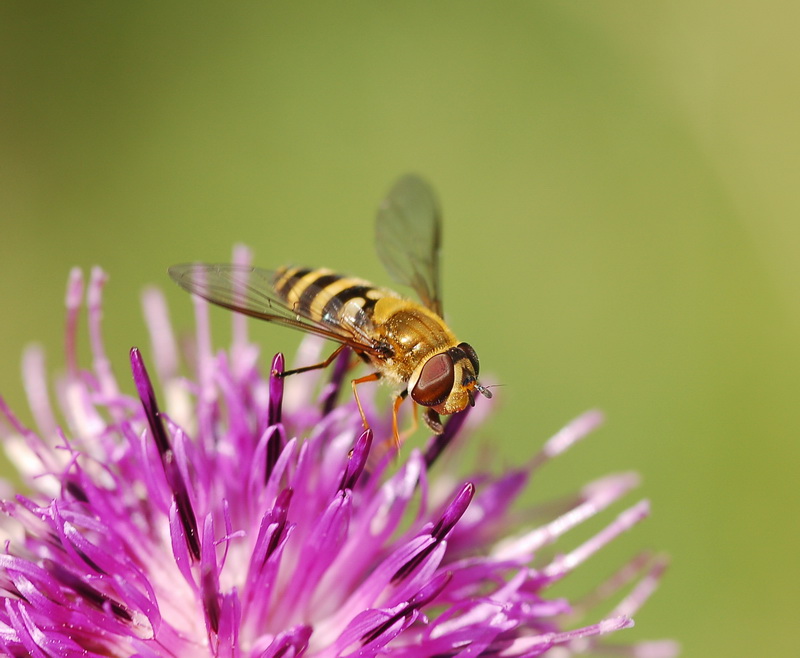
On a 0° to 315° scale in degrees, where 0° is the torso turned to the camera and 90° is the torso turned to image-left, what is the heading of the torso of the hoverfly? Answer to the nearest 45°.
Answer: approximately 315°
